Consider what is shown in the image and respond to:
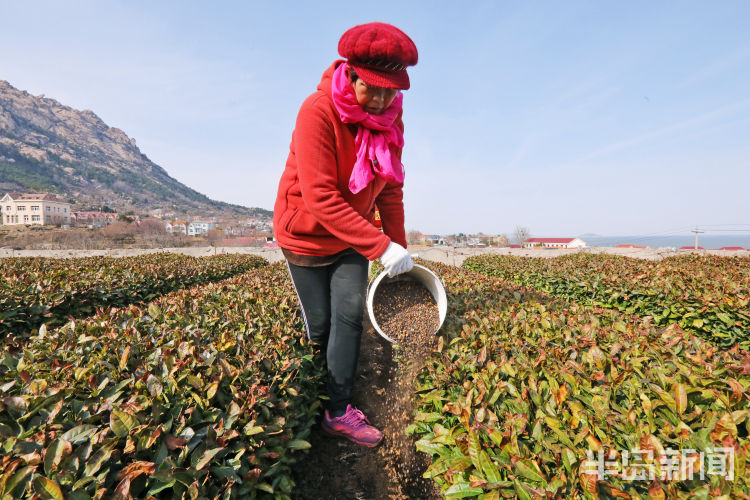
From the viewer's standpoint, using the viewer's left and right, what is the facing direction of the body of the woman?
facing the viewer and to the right of the viewer

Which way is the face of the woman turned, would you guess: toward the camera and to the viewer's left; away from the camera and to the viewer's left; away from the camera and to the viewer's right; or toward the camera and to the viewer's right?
toward the camera and to the viewer's right
